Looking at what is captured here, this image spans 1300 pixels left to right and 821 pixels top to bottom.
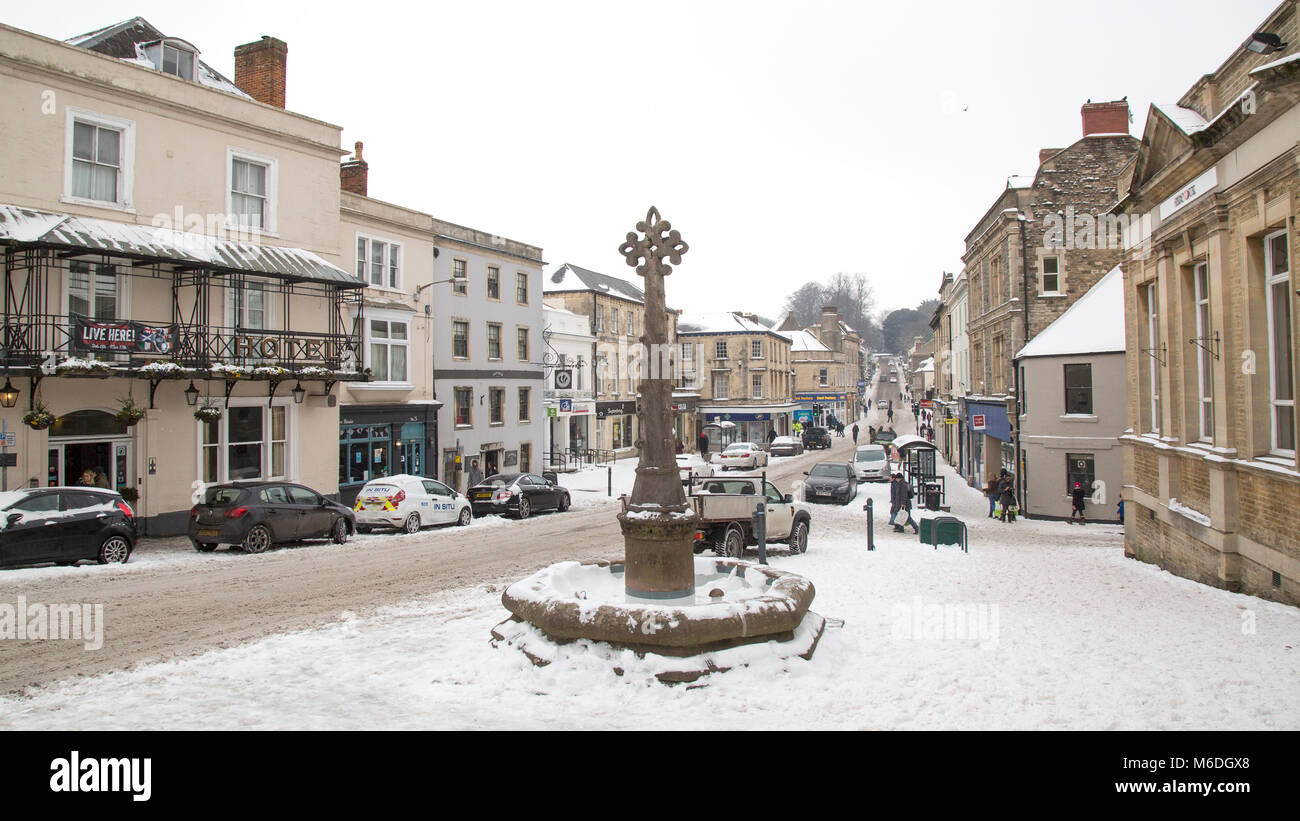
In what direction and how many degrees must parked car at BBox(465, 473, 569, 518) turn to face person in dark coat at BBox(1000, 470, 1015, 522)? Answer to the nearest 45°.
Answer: approximately 45° to its right

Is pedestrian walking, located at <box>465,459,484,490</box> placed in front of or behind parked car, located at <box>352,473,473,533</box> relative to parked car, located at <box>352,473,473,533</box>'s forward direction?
in front

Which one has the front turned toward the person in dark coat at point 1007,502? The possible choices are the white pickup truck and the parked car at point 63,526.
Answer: the white pickup truck

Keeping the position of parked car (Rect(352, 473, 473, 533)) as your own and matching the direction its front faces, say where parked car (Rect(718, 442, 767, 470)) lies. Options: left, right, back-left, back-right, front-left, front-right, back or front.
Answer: front

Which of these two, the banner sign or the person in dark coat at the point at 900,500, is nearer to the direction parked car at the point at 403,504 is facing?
the person in dark coat

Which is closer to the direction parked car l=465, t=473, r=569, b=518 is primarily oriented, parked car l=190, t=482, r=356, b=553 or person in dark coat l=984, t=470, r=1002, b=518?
the person in dark coat

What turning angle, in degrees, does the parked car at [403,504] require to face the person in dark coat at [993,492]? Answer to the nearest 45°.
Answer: approximately 45° to its right

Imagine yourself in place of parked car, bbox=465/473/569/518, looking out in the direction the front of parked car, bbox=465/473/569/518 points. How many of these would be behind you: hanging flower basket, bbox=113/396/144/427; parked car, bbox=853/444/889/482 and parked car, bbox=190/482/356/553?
2

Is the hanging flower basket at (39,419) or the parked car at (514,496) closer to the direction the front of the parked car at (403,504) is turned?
the parked car

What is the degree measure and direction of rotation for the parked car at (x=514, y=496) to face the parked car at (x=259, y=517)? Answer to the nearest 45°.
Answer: approximately 180°

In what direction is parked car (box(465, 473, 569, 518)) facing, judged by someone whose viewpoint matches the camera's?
facing away from the viewer and to the right of the viewer

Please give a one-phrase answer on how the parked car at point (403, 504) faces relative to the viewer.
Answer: facing away from the viewer and to the right of the viewer
